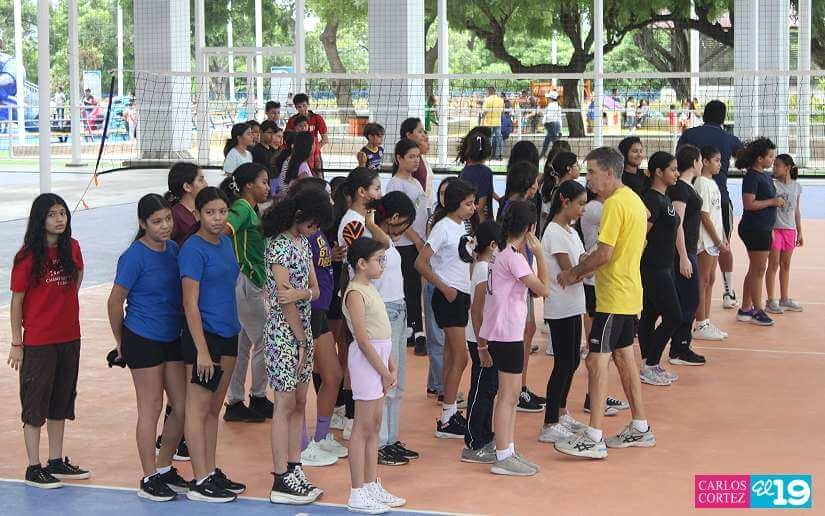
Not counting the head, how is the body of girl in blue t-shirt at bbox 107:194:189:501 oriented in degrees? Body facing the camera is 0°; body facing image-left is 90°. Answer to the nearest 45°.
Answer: approximately 315°

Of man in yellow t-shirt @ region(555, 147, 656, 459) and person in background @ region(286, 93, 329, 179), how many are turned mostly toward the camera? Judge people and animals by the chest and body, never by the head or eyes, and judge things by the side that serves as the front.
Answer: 1

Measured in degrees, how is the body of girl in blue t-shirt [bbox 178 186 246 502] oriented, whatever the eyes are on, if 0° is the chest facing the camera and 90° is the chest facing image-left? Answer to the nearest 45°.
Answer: approximately 315°

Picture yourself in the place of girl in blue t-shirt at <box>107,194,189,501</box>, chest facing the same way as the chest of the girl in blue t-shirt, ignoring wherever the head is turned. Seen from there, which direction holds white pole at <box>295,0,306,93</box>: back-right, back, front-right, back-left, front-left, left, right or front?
back-left

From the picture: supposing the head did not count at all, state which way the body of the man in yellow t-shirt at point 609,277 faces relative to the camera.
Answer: to the viewer's left

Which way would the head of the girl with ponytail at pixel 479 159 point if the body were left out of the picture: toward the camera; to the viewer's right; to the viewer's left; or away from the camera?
away from the camera

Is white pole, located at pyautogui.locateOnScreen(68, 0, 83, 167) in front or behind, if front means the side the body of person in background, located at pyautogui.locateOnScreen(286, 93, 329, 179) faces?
behind

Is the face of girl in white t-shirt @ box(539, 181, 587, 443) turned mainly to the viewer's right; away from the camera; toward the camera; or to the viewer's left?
to the viewer's right

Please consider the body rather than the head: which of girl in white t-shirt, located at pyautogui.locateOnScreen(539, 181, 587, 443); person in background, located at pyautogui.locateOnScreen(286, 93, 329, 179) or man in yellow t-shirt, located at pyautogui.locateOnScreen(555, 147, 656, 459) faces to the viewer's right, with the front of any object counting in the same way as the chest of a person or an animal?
the girl in white t-shirt

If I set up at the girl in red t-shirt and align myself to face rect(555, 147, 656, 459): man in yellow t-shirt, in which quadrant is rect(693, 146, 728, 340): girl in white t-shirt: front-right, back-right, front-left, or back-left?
front-left
